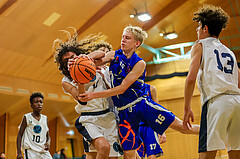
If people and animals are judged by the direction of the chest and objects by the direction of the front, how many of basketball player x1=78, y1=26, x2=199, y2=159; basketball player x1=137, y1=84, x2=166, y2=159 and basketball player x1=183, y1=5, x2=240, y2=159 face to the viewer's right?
0

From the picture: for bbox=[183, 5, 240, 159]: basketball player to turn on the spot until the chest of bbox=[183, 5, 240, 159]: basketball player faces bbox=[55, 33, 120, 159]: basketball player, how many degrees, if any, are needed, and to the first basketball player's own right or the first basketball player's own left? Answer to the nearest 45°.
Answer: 0° — they already face them

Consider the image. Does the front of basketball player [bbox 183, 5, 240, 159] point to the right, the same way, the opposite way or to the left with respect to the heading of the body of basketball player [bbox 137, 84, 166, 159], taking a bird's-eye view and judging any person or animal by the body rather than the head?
to the right

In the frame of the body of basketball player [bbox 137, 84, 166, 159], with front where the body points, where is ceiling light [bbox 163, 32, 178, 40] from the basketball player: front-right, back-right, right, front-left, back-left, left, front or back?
back-right

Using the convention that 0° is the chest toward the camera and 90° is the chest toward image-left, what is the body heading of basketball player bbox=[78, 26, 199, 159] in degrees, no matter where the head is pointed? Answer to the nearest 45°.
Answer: approximately 45°

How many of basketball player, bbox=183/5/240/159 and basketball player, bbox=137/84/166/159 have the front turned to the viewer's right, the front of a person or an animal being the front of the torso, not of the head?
0

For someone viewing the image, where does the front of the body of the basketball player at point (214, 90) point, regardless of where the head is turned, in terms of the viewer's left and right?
facing away from the viewer and to the left of the viewer

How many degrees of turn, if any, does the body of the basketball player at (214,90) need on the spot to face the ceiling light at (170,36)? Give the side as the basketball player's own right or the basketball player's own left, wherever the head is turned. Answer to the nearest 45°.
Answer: approximately 45° to the basketball player's own right

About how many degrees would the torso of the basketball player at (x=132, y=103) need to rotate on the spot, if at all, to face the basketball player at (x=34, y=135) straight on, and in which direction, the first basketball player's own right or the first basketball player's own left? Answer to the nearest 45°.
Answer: approximately 90° to the first basketball player's own right

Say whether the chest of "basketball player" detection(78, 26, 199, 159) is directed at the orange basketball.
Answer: yes

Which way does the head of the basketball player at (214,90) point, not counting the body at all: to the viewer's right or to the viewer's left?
to the viewer's left

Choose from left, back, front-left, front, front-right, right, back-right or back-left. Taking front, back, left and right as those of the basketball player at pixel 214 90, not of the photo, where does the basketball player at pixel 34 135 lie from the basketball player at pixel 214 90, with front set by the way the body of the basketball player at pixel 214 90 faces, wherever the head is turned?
front

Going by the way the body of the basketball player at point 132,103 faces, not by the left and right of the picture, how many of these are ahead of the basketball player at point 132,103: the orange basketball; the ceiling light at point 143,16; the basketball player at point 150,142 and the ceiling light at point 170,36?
1

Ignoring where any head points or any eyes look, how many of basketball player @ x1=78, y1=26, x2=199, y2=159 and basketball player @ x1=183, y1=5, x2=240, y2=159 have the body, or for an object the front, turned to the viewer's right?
0

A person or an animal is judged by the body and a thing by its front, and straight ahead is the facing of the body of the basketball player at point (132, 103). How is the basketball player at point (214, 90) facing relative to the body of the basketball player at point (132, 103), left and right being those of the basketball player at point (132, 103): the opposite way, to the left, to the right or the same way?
to the right
